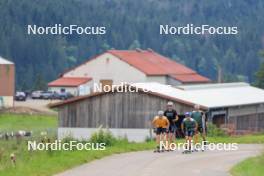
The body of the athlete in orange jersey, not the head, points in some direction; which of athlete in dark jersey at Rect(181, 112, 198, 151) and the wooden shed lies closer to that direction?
the athlete in dark jersey

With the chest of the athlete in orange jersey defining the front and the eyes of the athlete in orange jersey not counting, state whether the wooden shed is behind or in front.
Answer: behind

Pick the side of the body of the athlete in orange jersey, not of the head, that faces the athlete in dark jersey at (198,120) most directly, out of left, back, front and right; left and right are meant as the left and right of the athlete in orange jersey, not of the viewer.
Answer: left

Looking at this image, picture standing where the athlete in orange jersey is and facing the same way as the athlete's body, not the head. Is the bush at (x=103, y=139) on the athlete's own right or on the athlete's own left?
on the athlete's own right

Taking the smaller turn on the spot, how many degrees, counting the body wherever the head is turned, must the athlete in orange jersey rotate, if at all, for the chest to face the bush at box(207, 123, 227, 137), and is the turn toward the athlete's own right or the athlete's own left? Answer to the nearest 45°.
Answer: approximately 180°

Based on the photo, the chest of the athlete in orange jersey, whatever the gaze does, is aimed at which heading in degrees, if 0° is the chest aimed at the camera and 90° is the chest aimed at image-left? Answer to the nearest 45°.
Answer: approximately 0°

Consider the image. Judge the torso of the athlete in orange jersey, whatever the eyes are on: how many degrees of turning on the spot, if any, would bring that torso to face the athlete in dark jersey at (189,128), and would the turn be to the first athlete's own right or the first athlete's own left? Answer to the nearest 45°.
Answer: approximately 90° to the first athlete's own left
